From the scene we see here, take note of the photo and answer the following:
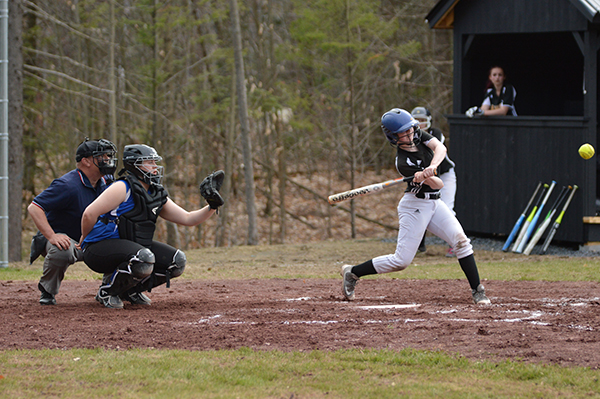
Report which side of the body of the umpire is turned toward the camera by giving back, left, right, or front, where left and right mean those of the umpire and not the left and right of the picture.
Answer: right

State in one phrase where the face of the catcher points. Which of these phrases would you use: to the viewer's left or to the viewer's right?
to the viewer's right

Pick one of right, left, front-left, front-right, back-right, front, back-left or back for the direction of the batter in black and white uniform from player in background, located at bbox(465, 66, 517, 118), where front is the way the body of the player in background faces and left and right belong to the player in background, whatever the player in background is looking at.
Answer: front

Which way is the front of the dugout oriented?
toward the camera

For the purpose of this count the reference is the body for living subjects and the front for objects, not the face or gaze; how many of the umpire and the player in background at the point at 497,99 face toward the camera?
1

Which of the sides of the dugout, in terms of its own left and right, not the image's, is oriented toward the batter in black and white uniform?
front

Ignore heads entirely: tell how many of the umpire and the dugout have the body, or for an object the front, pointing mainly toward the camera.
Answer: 1
